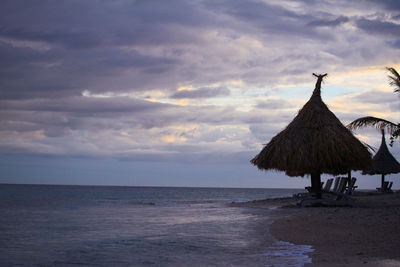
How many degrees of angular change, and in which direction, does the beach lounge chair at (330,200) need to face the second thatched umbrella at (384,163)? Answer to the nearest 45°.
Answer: approximately 90° to its right

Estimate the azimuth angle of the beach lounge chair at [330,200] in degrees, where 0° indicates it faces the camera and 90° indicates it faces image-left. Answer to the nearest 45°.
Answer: approximately 90°
